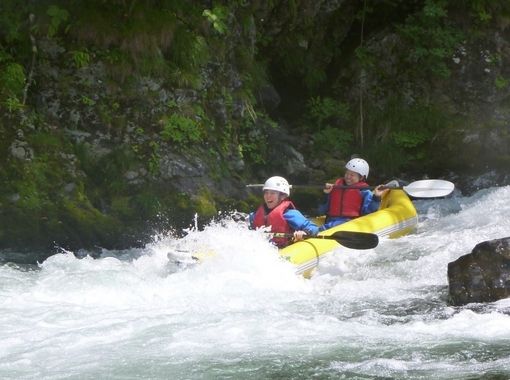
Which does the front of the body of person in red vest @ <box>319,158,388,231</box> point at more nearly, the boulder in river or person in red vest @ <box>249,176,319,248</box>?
the person in red vest

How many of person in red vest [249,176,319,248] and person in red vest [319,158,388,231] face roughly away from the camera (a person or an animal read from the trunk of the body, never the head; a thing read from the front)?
0

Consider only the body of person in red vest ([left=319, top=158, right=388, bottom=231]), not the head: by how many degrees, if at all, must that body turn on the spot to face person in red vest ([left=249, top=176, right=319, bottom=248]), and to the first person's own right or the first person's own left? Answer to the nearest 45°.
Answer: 0° — they already face them

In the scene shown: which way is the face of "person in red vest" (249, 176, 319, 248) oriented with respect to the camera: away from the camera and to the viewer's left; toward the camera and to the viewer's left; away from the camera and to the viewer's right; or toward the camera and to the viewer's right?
toward the camera and to the viewer's left

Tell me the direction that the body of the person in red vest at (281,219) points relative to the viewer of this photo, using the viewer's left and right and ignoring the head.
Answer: facing the viewer and to the left of the viewer
